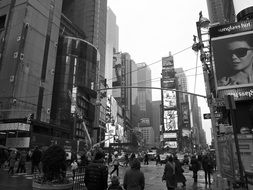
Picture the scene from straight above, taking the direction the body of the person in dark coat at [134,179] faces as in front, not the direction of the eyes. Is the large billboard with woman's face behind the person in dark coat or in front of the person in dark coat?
in front

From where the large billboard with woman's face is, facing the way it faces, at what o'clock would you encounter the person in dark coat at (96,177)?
The person in dark coat is roughly at 11 o'clock from the large billboard with woman's face.

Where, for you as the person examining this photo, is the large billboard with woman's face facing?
facing the viewer and to the left of the viewer

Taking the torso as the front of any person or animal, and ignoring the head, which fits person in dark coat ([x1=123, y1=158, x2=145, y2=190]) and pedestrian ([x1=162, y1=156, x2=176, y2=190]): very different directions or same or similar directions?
same or similar directions

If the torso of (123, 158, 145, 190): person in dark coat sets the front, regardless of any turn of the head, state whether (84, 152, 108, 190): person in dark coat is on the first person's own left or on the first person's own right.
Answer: on the first person's own left

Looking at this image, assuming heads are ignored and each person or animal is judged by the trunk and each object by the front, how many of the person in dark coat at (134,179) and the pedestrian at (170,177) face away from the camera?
2

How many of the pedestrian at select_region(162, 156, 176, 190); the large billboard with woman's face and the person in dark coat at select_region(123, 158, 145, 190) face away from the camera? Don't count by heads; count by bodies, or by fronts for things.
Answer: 2

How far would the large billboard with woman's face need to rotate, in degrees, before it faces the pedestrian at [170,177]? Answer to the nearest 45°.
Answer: approximately 45° to its left

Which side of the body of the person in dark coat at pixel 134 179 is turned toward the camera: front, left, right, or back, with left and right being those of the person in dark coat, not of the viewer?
back

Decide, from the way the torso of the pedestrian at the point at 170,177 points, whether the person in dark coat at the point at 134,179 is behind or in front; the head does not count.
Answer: behind

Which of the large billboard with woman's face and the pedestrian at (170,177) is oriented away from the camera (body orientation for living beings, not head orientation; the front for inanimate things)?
the pedestrian

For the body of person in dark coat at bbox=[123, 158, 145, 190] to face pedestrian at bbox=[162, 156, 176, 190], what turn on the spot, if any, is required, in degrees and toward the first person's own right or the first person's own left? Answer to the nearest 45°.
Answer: approximately 45° to the first person's own right

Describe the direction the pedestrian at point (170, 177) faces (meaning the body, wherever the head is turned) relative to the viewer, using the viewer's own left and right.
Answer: facing away from the viewer

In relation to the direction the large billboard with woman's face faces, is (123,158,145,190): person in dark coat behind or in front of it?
in front

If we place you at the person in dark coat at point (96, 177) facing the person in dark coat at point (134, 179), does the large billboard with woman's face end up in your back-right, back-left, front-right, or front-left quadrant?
front-left
